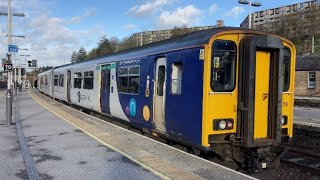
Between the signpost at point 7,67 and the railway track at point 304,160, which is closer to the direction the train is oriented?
the railway track

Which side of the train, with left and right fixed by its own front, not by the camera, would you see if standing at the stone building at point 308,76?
left

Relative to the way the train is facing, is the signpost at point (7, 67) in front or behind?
behind

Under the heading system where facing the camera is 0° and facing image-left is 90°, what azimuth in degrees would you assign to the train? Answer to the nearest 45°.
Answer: approximately 315°
